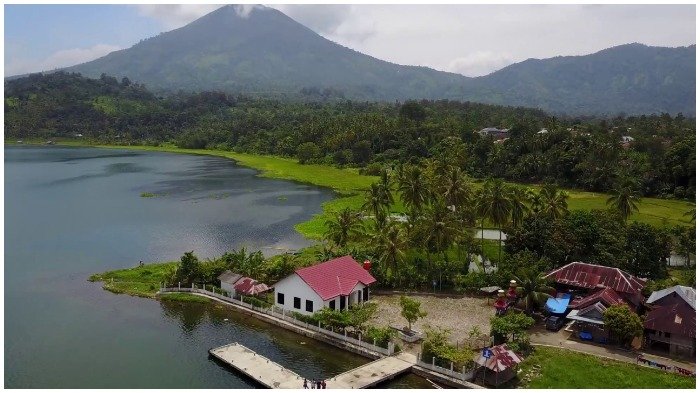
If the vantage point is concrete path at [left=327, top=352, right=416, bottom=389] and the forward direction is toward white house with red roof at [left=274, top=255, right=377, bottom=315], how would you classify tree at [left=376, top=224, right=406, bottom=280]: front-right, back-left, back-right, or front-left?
front-right

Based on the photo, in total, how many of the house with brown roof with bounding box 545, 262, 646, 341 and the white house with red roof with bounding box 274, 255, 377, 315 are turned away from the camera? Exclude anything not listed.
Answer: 0

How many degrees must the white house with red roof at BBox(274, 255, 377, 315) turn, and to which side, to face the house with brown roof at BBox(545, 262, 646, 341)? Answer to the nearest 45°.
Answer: approximately 45° to its left

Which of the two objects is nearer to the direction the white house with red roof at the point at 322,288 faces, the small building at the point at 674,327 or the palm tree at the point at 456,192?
the small building

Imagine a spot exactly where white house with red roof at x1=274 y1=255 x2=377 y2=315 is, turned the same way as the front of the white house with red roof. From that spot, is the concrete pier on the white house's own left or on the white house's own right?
on the white house's own right

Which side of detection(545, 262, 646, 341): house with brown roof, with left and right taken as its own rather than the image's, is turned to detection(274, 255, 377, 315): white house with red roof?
right

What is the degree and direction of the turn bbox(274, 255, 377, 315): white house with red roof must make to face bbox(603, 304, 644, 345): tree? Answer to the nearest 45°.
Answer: approximately 45° to its left

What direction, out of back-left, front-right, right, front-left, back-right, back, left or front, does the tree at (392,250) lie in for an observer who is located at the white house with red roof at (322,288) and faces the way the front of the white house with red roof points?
left

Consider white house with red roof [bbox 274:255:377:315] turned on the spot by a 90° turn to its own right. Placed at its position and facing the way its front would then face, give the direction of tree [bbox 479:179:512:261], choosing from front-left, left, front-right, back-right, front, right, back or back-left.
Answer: back

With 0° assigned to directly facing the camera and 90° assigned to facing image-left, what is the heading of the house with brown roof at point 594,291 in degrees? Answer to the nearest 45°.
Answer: approximately 45°

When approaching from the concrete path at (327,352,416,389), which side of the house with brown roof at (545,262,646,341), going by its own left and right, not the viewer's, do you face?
front

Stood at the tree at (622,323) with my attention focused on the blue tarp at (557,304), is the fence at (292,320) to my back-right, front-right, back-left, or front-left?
front-left

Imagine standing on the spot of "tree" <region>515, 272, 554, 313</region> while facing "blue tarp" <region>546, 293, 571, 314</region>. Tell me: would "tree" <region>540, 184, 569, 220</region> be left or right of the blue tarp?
left
